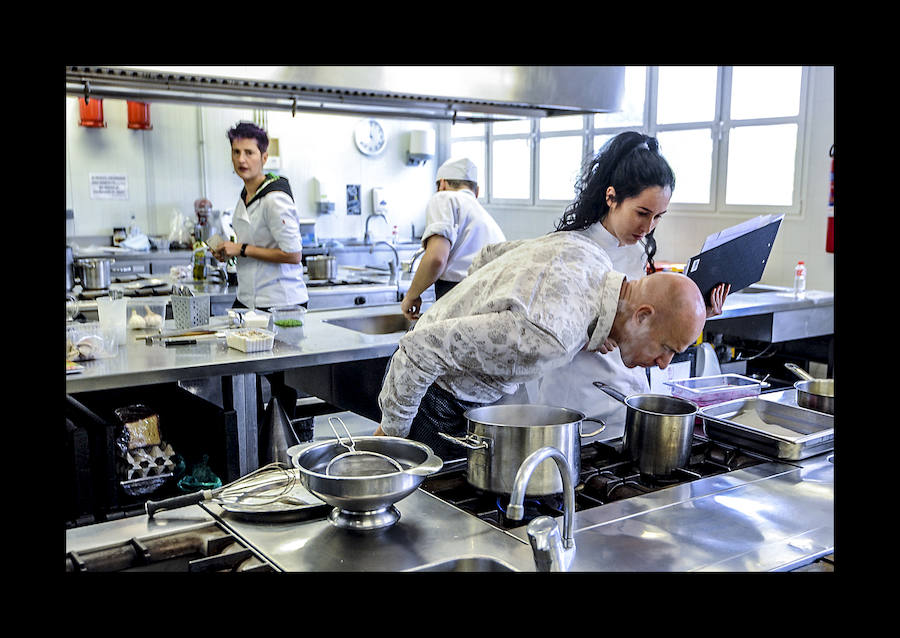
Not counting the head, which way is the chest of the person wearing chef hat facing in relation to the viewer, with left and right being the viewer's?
facing away from the viewer and to the left of the viewer

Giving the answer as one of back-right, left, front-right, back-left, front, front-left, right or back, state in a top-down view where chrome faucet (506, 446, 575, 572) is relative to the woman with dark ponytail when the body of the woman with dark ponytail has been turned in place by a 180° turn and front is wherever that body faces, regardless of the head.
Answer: back-left

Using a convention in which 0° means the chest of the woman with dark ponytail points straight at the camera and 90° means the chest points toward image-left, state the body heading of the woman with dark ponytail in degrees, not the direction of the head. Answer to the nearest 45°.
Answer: approximately 315°

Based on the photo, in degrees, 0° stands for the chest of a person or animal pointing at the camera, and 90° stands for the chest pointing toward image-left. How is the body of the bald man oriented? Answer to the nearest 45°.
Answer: approximately 270°

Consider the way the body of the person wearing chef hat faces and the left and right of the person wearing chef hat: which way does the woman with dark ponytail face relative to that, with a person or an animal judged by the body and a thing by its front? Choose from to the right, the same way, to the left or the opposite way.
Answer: the opposite way

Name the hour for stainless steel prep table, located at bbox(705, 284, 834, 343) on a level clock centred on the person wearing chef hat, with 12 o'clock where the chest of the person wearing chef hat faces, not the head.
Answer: The stainless steel prep table is roughly at 4 o'clock from the person wearing chef hat.

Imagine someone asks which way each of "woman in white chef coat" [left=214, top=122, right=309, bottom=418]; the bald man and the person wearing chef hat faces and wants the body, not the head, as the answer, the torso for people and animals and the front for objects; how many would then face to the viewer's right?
1

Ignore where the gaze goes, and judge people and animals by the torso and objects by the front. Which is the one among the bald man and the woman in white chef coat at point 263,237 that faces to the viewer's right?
the bald man

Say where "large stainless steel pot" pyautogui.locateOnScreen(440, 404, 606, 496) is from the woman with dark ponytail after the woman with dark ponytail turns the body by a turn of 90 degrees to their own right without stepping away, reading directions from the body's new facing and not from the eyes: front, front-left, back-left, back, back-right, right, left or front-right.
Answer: front-left

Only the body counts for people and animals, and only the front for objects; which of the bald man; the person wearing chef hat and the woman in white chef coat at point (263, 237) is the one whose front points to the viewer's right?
the bald man

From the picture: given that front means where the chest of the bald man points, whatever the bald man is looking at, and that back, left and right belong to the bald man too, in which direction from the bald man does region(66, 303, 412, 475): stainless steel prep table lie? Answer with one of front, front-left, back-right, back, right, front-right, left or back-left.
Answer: back-left

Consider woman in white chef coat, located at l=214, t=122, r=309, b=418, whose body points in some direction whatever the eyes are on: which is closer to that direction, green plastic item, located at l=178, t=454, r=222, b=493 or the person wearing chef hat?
the green plastic item

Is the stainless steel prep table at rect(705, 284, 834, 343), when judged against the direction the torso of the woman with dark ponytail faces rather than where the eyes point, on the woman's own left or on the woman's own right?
on the woman's own left
